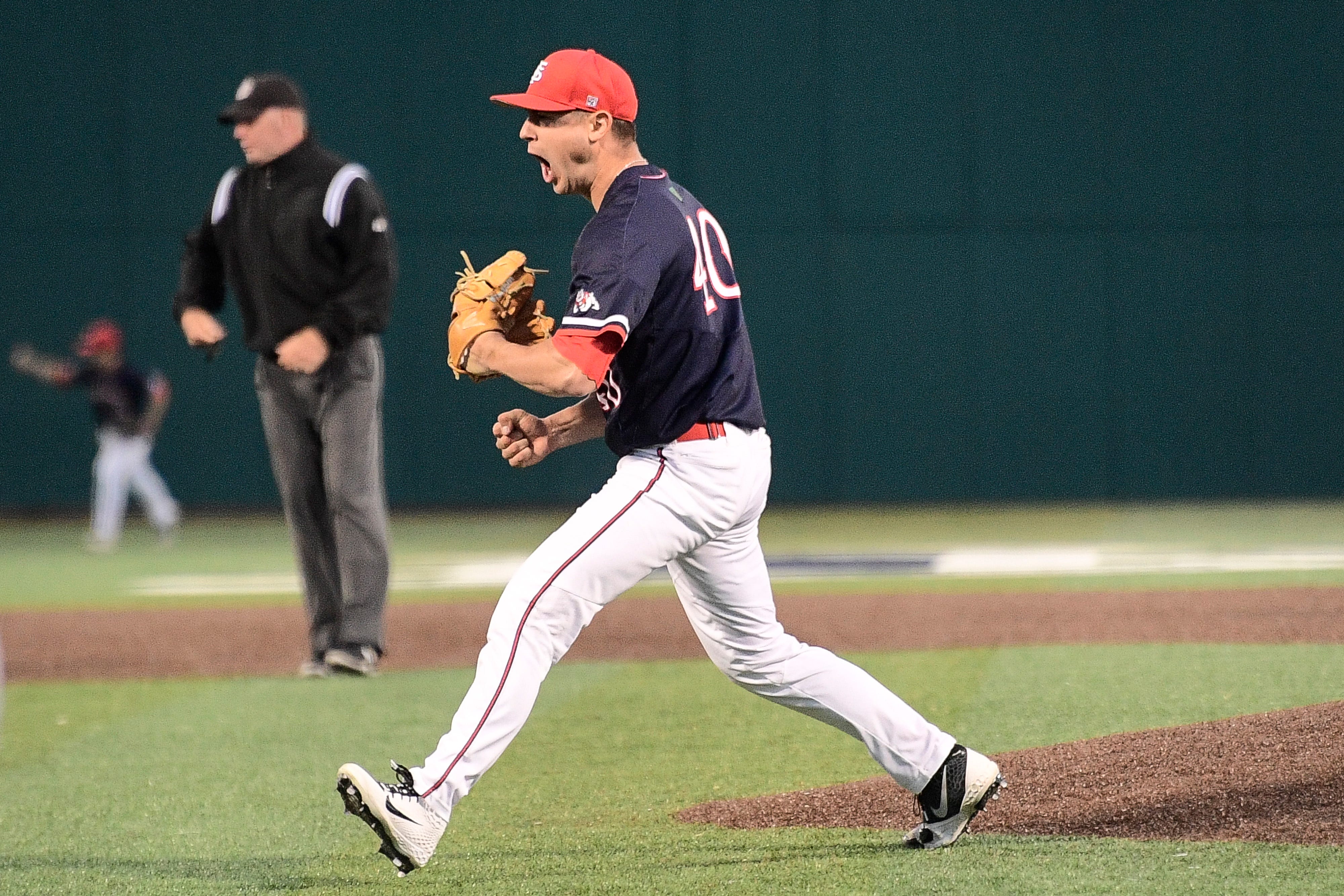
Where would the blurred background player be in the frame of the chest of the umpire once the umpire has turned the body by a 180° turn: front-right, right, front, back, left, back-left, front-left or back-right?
front-left

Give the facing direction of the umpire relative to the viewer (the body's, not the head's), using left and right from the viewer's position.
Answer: facing the viewer and to the left of the viewer
